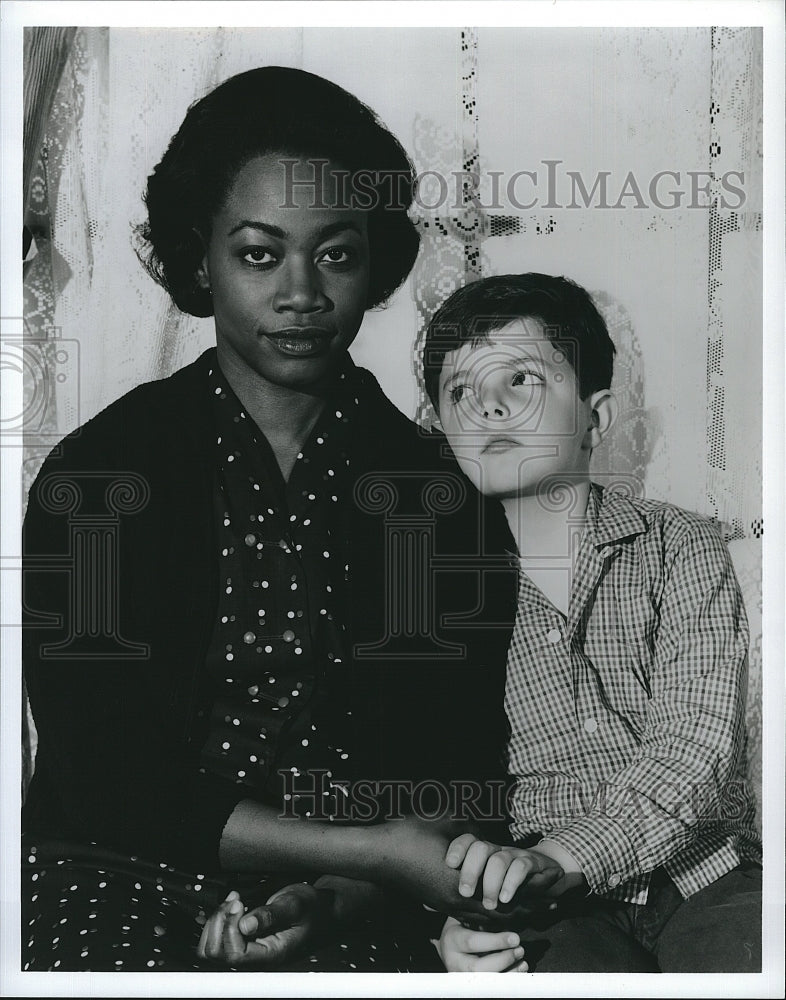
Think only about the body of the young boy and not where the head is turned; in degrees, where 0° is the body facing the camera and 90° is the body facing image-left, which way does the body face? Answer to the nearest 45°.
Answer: approximately 45°

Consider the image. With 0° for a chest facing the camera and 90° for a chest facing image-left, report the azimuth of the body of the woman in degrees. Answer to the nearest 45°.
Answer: approximately 0°
